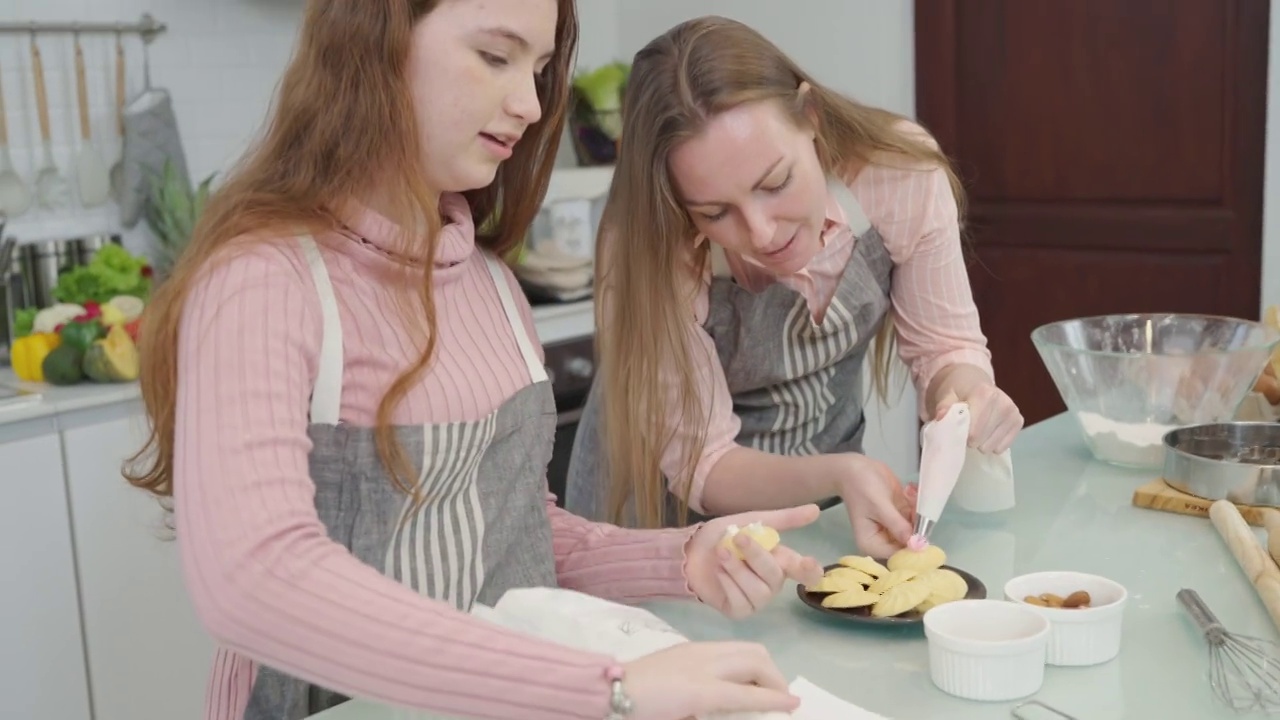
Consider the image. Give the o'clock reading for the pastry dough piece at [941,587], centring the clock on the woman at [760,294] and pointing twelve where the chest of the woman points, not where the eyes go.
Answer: The pastry dough piece is roughly at 1 o'clock from the woman.

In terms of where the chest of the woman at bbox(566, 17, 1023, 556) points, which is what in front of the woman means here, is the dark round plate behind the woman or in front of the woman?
in front

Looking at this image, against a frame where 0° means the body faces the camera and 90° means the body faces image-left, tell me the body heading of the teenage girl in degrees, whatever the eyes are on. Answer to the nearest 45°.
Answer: approximately 315°

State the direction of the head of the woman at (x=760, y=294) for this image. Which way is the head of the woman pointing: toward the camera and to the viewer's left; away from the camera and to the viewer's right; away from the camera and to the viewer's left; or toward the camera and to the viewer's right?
toward the camera and to the viewer's right

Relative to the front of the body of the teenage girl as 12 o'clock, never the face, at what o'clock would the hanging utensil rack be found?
The hanging utensil rack is roughly at 7 o'clock from the teenage girl.

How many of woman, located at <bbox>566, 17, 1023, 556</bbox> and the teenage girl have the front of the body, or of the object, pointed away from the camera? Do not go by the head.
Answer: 0

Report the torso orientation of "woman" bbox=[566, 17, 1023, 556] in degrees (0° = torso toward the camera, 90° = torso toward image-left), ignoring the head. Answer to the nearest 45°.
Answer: approximately 315°

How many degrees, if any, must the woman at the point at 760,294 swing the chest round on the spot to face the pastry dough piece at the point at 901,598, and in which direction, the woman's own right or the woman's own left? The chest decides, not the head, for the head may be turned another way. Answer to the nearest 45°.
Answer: approximately 45° to the woman's own right

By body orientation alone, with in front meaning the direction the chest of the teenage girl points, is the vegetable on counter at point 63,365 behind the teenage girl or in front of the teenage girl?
behind

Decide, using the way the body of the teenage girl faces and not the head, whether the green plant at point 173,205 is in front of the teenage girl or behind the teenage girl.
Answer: behind

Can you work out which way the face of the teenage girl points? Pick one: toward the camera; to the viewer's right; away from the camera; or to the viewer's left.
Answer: to the viewer's right
